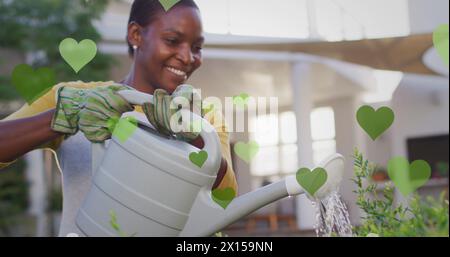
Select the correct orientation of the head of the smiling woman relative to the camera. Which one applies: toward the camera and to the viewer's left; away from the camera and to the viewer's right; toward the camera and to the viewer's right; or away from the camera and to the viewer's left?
toward the camera and to the viewer's right

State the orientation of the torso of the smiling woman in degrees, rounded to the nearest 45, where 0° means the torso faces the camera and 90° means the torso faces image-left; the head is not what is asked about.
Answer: approximately 315°

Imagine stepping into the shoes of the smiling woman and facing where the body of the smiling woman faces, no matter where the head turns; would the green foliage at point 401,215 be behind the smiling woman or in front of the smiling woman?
in front

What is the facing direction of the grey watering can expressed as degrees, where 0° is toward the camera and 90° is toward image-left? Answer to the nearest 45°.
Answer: approximately 270°

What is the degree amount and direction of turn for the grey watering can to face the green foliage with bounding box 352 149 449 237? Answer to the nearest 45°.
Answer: approximately 45° to its right
